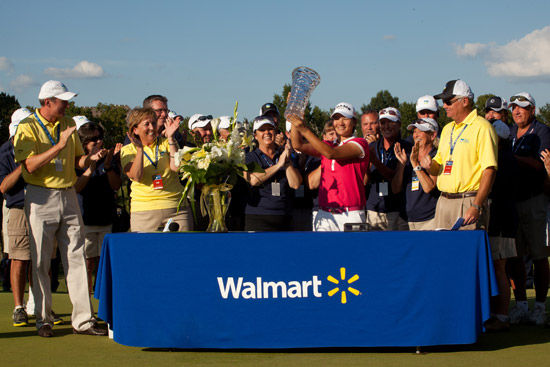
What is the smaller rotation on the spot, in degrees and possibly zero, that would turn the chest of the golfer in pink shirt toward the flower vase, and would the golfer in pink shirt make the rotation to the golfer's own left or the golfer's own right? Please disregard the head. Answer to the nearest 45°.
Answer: approximately 45° to the golfer's own right

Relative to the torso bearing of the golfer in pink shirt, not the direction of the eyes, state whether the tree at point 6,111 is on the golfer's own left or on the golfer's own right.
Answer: on the golfer's own right

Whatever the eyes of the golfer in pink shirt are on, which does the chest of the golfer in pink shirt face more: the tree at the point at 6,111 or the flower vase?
the flower vase

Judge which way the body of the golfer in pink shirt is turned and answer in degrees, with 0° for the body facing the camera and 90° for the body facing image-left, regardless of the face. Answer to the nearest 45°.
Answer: approximately 45°
